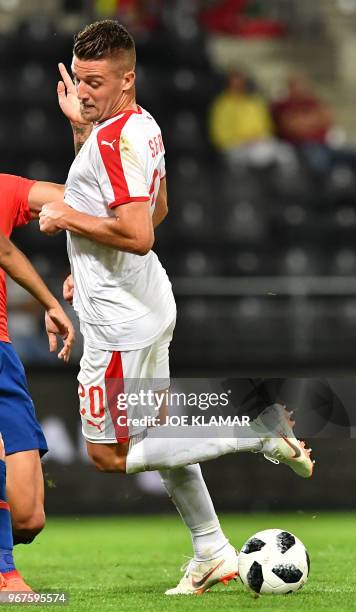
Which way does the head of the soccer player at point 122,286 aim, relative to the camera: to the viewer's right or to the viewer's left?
to the viewer's left

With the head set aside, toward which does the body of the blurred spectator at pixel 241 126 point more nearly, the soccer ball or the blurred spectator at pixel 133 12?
the soccer ball

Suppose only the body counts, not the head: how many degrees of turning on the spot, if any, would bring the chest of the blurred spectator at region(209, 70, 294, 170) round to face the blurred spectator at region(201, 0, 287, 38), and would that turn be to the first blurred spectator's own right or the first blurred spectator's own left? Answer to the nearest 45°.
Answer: approximately 135° to the first blurred spectator's own left

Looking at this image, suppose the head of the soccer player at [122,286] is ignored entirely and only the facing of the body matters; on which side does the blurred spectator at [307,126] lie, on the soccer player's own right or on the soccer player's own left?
on the soccer player's own right

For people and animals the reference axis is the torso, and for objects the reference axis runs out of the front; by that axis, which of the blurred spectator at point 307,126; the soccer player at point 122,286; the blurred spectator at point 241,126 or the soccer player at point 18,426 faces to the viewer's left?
the soccer player at point 122,286

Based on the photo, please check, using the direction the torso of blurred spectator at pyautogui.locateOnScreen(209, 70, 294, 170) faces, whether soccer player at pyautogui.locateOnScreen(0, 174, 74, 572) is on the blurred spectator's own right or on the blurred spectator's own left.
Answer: on the blurred spectator's own right

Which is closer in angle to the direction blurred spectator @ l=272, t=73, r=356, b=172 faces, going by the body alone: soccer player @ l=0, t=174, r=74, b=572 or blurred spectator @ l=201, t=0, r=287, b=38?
the soccer player

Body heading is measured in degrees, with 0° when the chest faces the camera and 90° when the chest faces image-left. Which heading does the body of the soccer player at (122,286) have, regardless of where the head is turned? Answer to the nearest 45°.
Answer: approximately 90°

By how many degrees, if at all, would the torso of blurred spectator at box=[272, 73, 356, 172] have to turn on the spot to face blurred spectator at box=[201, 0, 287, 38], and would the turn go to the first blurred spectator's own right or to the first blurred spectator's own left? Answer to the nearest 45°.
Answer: approximately 180°
